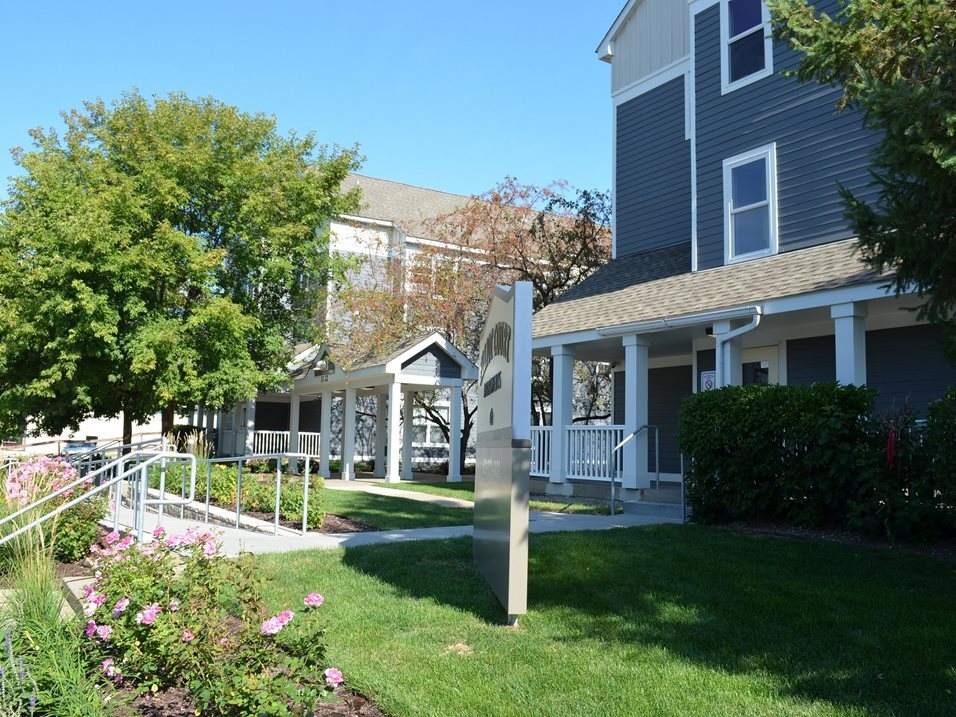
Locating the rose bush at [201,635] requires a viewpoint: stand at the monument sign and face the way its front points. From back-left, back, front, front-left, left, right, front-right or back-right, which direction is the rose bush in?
front-left

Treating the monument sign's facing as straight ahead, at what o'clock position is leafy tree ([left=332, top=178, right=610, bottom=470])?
The leafy tree is roughly at 3 o'clock from the monument sign.

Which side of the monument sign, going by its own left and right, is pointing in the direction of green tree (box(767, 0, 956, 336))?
back

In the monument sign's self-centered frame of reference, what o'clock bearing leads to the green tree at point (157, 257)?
The green tree is roughly at 2 o'clock from the monument sign.

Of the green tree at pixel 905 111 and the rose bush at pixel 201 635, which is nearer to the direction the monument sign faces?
the rose bush

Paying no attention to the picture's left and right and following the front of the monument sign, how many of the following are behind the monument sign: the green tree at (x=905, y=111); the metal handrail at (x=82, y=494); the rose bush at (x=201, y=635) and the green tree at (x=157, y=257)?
1

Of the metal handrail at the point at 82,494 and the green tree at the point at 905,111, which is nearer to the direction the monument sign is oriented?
the metal handrail

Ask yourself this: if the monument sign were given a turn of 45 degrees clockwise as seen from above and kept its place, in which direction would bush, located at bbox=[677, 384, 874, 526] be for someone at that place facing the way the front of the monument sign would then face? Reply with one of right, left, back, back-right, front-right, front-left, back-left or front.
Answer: right

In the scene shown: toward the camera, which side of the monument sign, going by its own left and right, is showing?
left

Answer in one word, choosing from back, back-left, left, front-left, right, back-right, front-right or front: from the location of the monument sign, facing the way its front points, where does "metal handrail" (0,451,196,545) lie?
front

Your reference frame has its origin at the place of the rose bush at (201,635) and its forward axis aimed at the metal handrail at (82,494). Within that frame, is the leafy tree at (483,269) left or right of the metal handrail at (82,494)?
right
